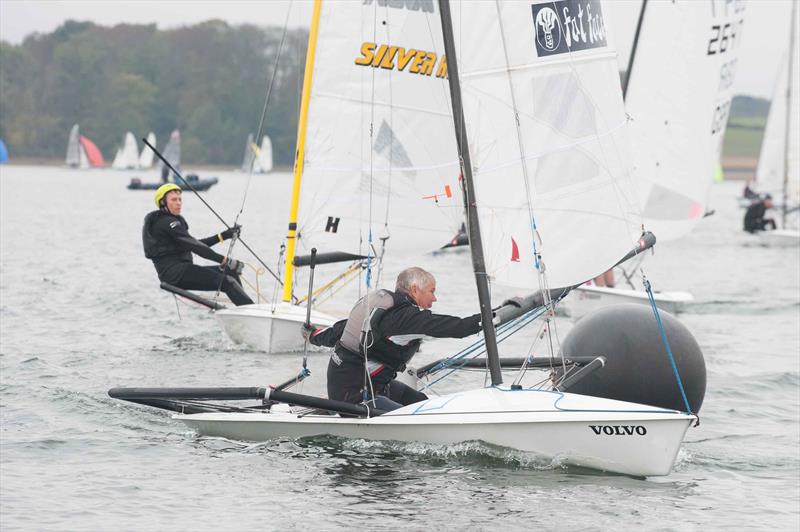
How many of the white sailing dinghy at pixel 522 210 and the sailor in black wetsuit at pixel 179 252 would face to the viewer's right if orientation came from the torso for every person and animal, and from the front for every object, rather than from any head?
2

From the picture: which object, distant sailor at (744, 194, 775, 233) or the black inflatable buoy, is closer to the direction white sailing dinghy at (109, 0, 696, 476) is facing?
the black inflatable buoy

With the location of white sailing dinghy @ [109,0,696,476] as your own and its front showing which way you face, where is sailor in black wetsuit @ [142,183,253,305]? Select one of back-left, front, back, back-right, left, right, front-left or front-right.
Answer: back-left

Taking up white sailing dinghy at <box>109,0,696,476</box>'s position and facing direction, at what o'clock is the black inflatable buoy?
The black inflatable buoy is roughly at 11 o'clock from the white sailing dinghy.

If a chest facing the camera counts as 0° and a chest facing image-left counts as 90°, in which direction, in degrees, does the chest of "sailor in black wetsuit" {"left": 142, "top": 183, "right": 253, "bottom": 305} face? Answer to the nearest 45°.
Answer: approximately 270°

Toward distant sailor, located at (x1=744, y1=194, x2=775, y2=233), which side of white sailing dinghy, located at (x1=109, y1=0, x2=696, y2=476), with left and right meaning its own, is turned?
left

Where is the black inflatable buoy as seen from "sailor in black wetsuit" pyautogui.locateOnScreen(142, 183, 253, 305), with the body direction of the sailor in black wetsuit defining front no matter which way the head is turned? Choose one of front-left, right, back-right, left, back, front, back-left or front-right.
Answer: front-right

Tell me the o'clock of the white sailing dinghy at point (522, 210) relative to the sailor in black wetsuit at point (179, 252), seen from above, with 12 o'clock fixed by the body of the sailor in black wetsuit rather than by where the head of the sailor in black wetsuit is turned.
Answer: The white sailing dinghy is roughly at 2 o'clock from the sailor in black wetsuit.

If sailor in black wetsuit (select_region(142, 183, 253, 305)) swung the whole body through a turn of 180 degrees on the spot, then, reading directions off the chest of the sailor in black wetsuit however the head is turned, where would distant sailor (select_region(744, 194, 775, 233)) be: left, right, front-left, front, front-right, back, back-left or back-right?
back-right

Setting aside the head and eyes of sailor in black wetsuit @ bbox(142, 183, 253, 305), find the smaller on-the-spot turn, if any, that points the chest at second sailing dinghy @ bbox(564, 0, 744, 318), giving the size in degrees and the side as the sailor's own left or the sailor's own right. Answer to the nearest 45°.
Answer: approximately 45° to the sailor's own left

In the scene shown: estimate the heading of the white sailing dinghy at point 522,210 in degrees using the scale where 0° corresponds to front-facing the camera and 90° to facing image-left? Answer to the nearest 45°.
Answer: approximately 270°
